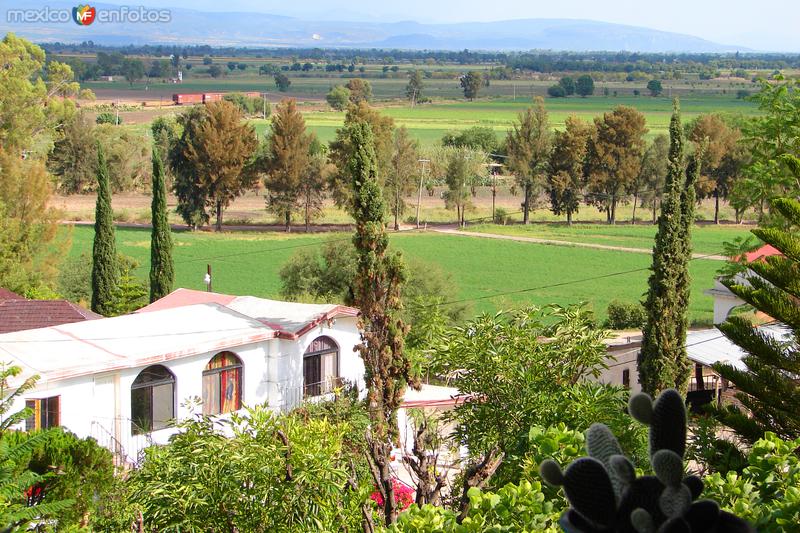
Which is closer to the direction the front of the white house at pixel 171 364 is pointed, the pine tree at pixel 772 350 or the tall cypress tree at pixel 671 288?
the pine tree

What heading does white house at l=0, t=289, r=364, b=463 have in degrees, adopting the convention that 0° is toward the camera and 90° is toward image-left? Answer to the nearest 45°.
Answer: approximately 315°

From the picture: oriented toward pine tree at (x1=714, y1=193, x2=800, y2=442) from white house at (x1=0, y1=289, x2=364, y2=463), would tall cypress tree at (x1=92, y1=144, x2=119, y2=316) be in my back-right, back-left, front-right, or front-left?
back-left

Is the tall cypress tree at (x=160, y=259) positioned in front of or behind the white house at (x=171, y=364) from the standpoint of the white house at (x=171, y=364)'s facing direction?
behind

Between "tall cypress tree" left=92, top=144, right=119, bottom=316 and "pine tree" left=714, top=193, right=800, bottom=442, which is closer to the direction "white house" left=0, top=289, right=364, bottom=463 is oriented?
the pine tree

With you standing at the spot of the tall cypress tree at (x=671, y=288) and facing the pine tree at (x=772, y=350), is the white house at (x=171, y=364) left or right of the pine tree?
right

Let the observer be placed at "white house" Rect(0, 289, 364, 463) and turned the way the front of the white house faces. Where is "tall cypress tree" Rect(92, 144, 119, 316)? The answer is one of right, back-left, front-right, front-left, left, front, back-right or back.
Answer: back-left
